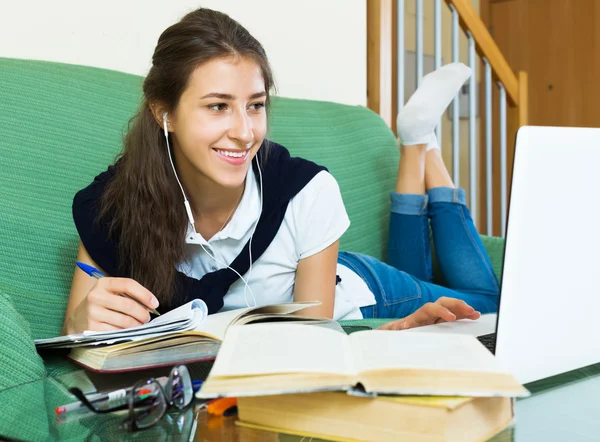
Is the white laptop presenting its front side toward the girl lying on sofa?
yes

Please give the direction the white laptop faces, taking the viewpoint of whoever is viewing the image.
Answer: facing away from the viewer and to the left of the viewer

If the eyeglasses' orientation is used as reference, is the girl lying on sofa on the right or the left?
on its left

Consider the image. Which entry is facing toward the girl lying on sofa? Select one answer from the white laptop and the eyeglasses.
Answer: the white laptop
